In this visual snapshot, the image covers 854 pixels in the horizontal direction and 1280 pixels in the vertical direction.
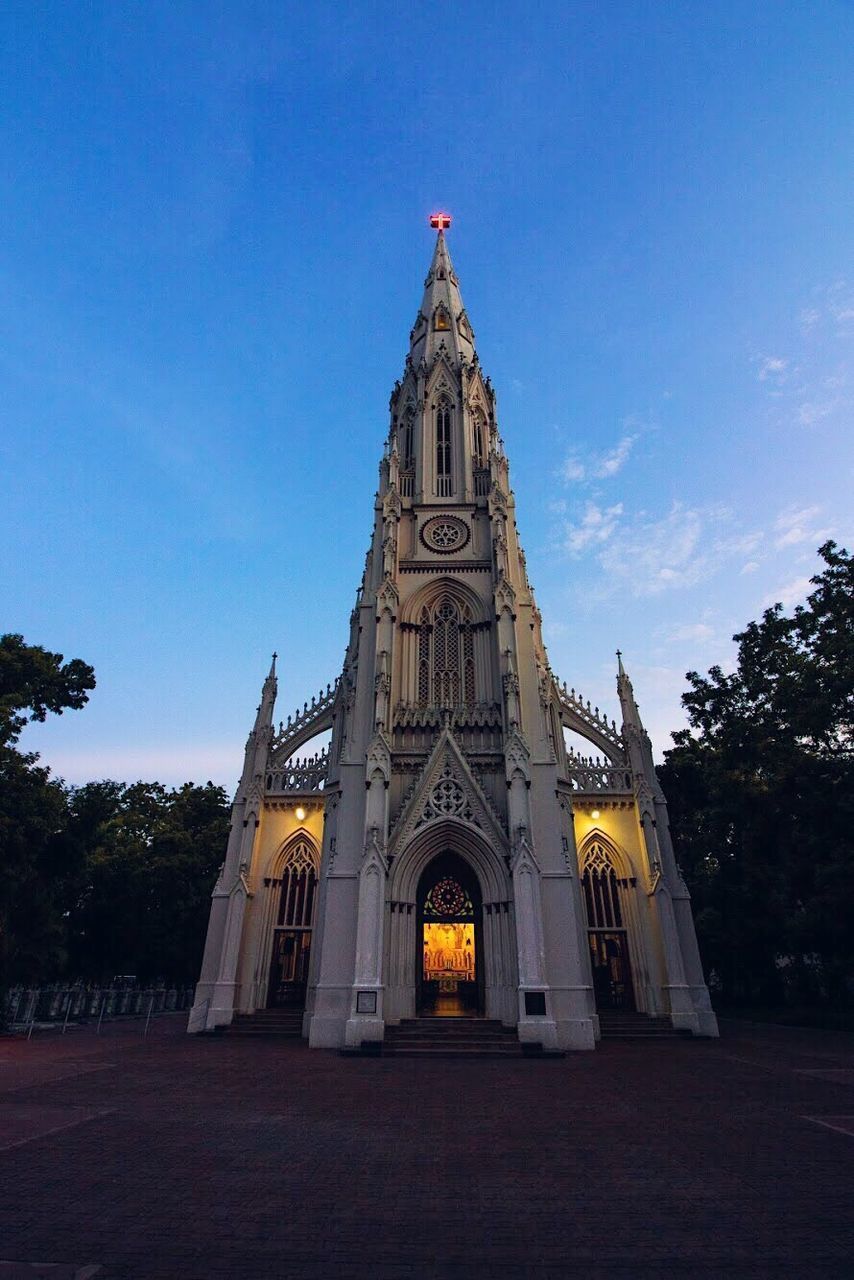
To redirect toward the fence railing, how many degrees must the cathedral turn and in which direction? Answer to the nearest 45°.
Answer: approximately 135° to its right

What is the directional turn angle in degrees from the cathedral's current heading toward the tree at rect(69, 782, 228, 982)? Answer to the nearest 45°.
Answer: approximately 135° to its right

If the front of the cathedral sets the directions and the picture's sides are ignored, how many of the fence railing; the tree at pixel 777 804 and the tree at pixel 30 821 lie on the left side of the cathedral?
1

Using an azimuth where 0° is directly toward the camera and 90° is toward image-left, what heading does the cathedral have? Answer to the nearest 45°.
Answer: approximately 0°

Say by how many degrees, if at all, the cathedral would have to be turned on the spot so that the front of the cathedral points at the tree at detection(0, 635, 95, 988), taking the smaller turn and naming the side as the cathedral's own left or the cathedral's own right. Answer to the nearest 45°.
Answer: approximately 90° to the cathedral's own right

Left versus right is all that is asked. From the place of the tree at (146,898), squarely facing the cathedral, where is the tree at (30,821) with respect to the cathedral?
right

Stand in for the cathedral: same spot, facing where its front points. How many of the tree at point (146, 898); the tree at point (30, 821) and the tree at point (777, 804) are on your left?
1

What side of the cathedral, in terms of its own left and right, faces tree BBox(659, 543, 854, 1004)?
left
